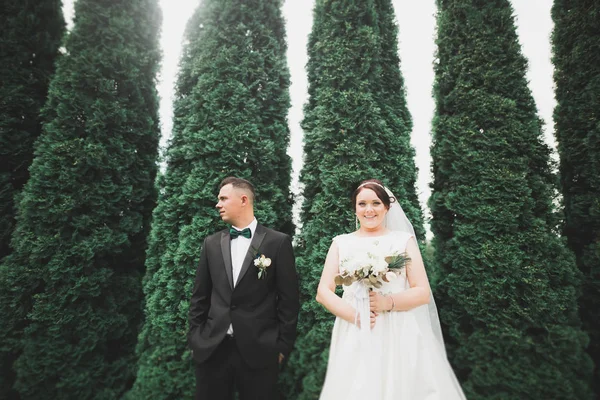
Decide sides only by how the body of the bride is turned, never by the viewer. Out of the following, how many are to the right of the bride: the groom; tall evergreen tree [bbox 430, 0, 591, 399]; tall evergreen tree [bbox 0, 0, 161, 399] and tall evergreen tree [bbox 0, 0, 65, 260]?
3

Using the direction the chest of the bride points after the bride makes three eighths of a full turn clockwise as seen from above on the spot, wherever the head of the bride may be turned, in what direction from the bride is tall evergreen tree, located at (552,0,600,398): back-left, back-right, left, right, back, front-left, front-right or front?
right

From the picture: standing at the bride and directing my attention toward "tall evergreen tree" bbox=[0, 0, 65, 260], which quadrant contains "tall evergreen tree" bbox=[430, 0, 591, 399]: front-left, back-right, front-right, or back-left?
back-right

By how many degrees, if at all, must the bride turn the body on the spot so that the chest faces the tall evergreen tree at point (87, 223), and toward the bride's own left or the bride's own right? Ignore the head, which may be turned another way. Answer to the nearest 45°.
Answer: approximately 90° to the bride's own right

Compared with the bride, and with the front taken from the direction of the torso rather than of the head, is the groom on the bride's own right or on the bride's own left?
on the bride's own right

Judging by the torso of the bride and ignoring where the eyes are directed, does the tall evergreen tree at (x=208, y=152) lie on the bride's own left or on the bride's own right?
on the bride's own right

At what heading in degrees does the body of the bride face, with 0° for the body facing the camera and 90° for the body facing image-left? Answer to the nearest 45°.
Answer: approximately 0°

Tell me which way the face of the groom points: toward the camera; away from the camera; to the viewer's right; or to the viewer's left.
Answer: to the viewer's left
